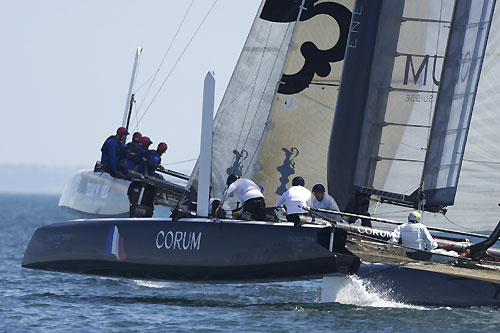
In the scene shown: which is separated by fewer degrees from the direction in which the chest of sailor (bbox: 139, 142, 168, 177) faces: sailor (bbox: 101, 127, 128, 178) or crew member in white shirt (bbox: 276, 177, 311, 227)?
the crew member in white shirt

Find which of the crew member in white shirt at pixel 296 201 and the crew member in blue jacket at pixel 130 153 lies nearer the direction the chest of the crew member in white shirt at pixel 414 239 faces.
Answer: the crew member in blue jacket
